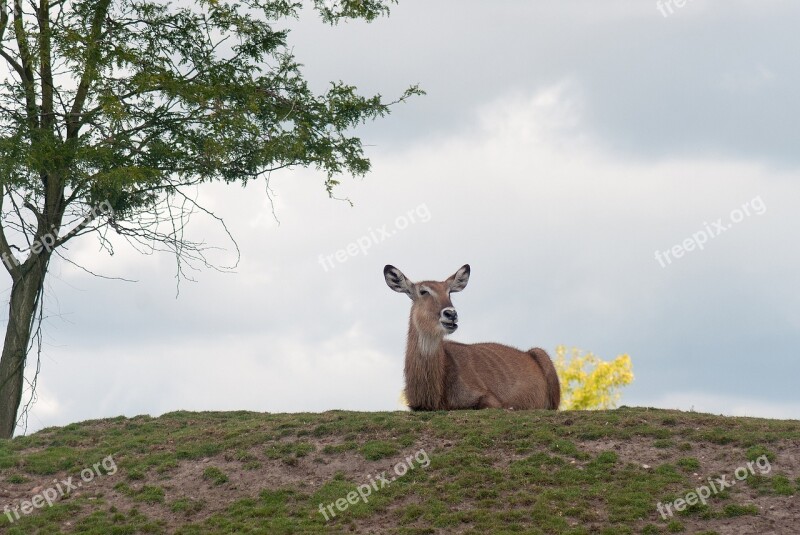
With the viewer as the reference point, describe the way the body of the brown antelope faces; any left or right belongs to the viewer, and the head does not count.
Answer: facing the viewer and to the left of the viewer
